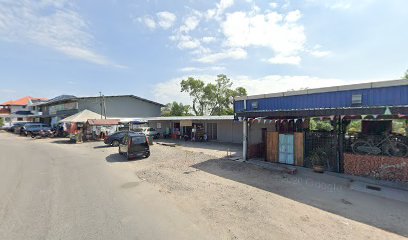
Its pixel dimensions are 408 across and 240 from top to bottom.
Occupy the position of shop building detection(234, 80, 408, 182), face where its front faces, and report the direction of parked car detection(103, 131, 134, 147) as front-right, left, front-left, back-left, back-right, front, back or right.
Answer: front-right

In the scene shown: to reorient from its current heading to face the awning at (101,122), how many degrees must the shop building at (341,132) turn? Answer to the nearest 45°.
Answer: approximately 45° to its right

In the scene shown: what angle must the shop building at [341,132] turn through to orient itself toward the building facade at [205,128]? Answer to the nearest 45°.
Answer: approximately 90° to its right

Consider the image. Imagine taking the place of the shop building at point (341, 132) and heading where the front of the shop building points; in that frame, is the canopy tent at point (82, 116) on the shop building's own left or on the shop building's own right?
on the shop building's own right

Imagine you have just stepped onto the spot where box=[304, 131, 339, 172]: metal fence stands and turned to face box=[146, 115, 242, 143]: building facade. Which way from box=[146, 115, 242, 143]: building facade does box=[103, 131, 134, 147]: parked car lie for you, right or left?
left

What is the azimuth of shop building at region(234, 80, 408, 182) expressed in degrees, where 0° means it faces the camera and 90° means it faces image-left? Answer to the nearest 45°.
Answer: approximately 45°

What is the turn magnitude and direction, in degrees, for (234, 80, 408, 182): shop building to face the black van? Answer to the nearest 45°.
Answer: approximately 45° to its right

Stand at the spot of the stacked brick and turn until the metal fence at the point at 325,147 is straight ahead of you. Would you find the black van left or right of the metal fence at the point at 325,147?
left

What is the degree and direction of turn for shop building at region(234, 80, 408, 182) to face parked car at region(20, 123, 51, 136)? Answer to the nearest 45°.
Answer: approximately 45° to its right
